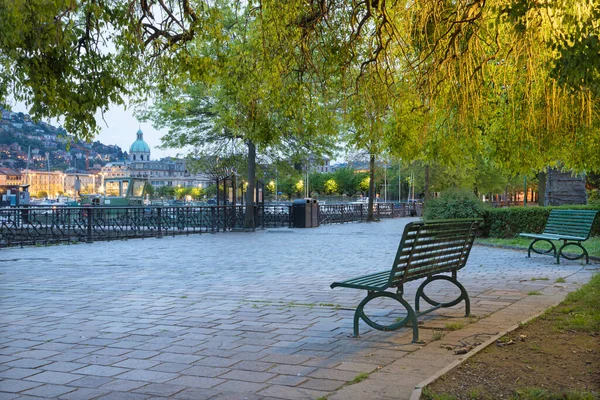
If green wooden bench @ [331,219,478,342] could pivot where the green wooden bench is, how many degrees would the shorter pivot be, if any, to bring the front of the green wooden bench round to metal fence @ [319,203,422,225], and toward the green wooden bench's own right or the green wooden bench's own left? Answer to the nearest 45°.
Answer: approximately 45° to the green wooden bench's own right

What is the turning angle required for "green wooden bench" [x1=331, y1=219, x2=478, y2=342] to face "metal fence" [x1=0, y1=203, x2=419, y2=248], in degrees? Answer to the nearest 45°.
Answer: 0° — it already faces it

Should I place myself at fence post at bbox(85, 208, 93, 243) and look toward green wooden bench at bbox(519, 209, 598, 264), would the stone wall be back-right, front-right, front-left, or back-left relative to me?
front-left

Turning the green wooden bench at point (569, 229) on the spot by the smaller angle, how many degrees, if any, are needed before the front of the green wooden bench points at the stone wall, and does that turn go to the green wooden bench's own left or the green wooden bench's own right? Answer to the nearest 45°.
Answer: approximately 135° to the green wooden bench's own right

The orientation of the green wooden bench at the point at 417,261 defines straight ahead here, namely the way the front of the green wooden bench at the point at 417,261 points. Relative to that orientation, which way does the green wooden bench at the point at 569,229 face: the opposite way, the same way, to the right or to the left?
to the left

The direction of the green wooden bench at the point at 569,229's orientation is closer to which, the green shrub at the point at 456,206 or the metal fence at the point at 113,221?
the metal fence

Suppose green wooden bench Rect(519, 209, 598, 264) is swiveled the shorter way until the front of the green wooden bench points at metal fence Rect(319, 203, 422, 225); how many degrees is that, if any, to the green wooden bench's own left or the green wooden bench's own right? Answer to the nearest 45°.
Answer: approximately 90° to the green wooden bench's own right

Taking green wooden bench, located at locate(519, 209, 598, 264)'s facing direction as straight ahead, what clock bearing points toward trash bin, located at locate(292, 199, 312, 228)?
The trash bin is roughly at 3 o'clock from the green wooden bench.

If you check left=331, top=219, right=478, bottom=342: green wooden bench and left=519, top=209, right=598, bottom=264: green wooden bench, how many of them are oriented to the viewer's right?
0

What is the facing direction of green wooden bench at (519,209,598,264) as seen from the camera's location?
facing the viewer and to the left of the viewer

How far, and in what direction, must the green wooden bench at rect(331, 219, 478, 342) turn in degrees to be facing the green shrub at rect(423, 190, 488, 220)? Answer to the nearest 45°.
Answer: approximately 45° to its right

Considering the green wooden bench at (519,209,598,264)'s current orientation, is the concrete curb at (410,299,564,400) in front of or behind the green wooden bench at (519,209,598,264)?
in front

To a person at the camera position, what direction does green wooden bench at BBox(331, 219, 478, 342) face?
facing away from the viewer and to the left of the viewer

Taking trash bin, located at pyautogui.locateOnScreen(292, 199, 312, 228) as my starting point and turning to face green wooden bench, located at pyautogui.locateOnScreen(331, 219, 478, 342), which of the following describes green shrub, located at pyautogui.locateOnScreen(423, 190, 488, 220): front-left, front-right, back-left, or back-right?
front-left
